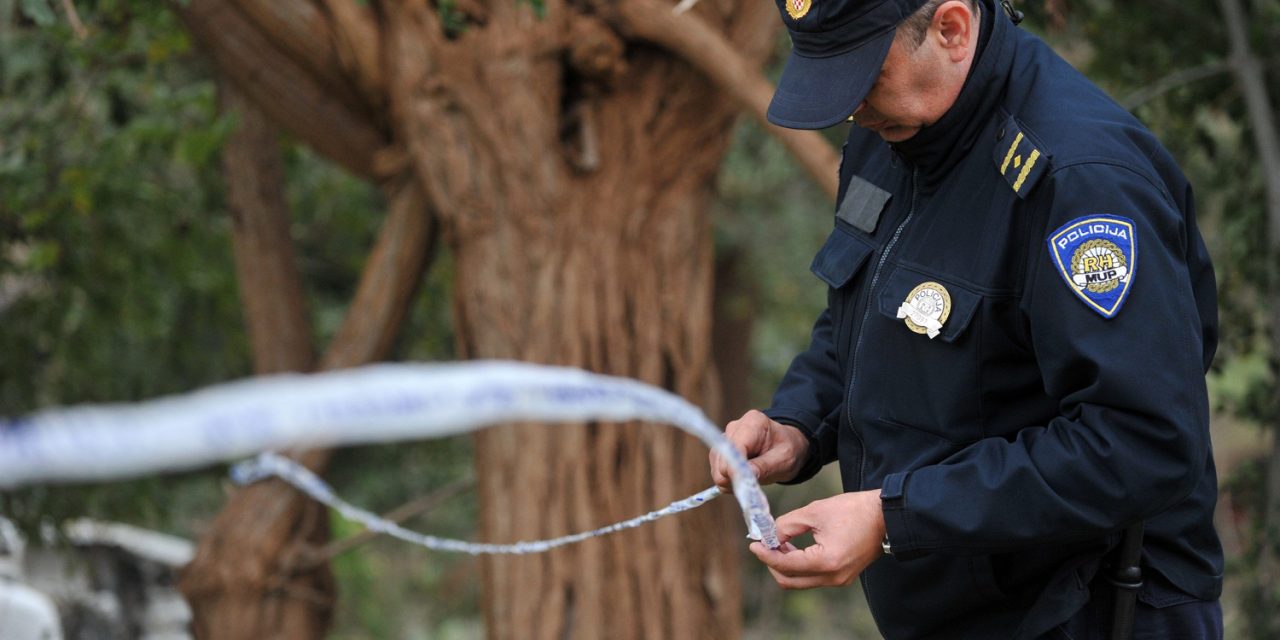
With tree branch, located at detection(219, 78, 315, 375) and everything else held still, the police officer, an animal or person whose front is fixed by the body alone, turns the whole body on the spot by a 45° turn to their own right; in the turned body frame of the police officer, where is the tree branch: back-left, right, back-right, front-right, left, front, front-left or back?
front-right

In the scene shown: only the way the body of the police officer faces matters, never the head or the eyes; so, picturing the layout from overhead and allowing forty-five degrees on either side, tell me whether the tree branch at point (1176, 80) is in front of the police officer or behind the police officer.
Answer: behind

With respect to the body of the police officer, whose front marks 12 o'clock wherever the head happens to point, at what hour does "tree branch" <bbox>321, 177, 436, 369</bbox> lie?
The tree branch is roughly at 3 o'clock from the police officer.

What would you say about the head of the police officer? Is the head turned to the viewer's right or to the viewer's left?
to the viewer's left

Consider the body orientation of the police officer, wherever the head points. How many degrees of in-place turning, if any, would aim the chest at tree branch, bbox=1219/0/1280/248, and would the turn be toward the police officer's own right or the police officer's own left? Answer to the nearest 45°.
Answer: approximately 135° to the police officer's own right

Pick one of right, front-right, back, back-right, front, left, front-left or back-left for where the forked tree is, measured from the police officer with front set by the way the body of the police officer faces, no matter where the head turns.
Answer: right

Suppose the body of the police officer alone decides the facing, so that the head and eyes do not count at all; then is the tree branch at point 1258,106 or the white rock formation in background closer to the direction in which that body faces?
the white rock formation in background

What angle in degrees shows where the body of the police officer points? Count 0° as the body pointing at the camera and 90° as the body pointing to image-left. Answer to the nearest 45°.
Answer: approximately 45°

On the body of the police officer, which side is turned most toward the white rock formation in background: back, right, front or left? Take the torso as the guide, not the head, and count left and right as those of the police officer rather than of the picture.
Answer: right

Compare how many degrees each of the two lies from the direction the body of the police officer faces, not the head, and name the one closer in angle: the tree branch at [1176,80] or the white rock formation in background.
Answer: the white rock formation in background
